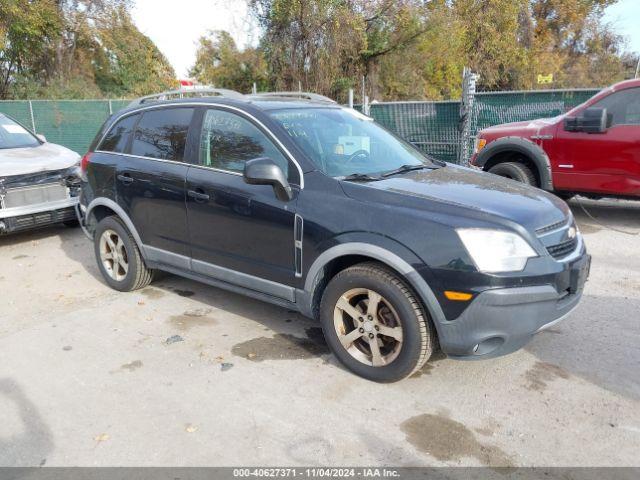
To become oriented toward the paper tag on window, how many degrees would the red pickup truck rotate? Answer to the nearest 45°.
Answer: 0° — it already faces it

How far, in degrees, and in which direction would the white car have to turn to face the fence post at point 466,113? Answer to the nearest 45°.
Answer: approximately 45° to its left

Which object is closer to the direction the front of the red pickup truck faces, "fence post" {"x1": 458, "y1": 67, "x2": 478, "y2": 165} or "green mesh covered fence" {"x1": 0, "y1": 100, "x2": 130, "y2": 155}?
the green mesh covered fence

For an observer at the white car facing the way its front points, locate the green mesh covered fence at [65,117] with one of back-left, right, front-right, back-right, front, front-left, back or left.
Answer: back-left

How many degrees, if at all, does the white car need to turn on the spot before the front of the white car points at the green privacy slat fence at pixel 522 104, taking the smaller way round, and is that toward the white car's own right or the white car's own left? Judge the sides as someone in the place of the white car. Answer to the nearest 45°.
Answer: approximately 45° to the white car's own left

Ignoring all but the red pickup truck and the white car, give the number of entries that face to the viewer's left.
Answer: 1

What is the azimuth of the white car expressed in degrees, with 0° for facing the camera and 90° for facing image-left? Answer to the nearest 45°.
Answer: approximately 315°

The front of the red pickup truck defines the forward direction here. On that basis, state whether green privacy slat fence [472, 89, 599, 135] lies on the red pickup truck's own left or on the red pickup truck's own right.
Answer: on the red pickup truck's own right

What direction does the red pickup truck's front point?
to the viewer's left

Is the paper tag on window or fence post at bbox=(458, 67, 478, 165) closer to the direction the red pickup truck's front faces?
the paper tag on window
